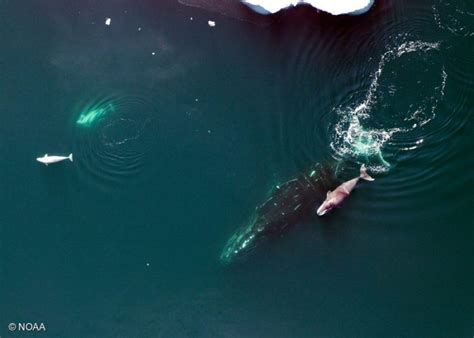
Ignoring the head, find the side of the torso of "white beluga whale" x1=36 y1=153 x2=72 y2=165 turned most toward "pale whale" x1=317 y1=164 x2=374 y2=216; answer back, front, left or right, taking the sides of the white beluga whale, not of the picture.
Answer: back

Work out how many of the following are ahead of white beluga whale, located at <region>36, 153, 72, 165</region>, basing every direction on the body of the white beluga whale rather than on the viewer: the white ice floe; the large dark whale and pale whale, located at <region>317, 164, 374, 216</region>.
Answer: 0

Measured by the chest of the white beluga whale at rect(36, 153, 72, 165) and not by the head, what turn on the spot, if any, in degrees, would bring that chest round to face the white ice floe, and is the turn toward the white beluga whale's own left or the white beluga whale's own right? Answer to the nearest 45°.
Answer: approximately 180°

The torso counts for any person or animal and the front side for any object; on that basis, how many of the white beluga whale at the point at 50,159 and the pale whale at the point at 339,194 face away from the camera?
0

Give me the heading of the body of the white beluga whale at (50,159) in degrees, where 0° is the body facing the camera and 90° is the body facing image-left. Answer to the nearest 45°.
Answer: approximately 90°

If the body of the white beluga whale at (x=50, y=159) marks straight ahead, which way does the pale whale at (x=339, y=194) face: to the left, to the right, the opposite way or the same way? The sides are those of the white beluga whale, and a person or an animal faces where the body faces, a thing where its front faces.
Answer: the same way

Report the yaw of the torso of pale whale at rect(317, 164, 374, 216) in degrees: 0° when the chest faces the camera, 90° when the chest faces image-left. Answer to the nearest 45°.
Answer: approximately 45°

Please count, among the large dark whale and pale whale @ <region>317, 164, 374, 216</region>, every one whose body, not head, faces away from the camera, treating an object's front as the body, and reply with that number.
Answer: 0
